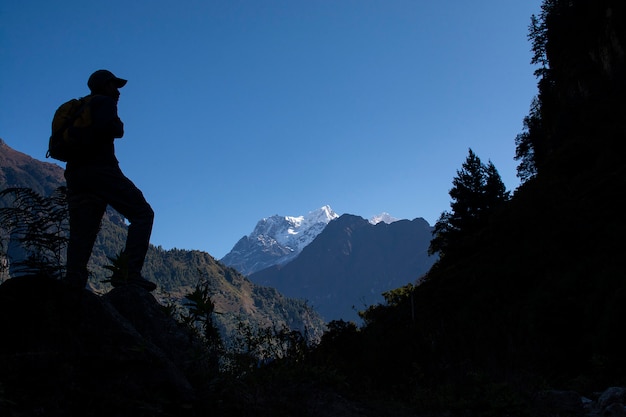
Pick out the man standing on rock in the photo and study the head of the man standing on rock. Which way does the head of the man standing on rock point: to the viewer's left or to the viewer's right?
to the viewer's right

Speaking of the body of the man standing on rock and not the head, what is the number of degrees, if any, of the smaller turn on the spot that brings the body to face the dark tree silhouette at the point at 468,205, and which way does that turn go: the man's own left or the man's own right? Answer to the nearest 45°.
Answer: approximately 45° to the man's own left

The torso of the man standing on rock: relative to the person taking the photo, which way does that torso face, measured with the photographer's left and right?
facing to the right of the viewer
